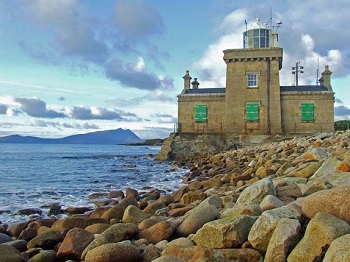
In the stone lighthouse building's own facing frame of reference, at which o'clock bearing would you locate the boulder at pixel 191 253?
The boulder is roughly at 12 o'clock from the stone lighthouse building.

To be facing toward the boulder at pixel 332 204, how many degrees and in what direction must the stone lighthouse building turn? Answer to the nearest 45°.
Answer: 0° — it already faces it

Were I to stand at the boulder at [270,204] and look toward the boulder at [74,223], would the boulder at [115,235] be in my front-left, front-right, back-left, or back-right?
front-left

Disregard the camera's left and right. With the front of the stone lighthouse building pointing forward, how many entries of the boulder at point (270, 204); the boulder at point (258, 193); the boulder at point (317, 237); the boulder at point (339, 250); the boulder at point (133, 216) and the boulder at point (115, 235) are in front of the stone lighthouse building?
6

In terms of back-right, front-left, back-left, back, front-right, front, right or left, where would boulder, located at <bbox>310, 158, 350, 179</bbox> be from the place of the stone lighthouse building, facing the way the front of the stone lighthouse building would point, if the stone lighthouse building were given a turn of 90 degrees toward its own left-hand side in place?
right

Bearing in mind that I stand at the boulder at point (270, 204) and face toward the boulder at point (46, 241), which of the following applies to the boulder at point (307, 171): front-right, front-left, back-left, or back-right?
back-right

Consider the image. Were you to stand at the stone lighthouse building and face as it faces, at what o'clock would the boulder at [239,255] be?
The boulder is roughly at 12 o'clock from the stone lighthouse building.

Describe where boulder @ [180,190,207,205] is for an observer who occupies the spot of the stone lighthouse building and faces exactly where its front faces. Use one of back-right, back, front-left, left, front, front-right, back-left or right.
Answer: front

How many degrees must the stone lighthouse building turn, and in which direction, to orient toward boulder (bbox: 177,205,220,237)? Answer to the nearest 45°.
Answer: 0° — it already faces it

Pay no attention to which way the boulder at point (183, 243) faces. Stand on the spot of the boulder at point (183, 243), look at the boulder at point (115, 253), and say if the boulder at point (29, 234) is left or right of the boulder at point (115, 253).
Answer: right

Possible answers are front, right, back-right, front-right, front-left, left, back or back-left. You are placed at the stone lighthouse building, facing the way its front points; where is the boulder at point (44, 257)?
front

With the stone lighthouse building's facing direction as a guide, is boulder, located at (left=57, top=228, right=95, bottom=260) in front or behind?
in front

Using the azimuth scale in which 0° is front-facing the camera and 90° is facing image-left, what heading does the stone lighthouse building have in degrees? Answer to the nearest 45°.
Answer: approximately 0°

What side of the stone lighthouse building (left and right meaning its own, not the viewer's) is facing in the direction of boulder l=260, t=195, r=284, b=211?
front

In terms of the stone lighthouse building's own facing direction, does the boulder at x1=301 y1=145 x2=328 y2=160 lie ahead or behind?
ahead

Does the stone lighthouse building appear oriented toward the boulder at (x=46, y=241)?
yes

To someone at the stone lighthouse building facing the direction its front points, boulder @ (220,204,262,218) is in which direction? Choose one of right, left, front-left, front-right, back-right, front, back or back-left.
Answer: front

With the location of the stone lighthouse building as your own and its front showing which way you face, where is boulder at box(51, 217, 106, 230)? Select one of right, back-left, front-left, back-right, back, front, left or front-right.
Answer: front

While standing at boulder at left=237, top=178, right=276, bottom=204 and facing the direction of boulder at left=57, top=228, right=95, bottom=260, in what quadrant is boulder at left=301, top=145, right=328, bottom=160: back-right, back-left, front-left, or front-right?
back-right

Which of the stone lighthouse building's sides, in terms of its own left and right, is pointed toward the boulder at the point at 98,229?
front

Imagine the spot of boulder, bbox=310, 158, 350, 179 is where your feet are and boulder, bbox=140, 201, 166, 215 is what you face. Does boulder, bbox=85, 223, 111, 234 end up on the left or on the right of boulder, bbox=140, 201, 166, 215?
left
